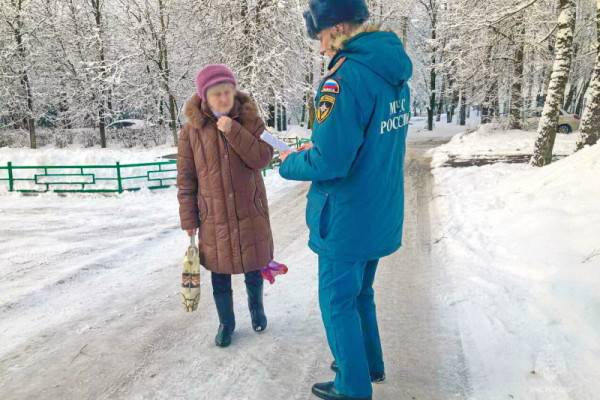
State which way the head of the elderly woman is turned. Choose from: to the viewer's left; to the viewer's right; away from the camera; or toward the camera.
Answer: toward the camera

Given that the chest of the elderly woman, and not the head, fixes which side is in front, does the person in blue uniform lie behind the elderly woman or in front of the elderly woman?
in front

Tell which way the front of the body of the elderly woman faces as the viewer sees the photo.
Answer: toward the camera

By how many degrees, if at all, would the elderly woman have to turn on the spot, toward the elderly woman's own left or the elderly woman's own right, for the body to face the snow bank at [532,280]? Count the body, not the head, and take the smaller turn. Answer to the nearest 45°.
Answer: approximately 90° to the elderly woman's own left

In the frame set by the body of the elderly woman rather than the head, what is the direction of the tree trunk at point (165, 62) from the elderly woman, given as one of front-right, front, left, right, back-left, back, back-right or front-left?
back

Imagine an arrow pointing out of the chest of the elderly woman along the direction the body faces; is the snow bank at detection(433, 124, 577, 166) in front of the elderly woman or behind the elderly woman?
behind

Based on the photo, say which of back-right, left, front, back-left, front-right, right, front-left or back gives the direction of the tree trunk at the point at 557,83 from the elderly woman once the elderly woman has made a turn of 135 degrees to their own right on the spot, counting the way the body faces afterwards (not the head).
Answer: right

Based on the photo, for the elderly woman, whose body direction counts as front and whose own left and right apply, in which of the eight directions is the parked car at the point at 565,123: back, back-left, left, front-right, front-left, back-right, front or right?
back-left

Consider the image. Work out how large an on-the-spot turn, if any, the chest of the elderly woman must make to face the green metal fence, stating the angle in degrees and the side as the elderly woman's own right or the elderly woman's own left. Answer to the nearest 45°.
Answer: approximately 180°

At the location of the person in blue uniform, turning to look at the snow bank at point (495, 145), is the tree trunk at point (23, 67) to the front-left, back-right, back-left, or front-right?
front-left

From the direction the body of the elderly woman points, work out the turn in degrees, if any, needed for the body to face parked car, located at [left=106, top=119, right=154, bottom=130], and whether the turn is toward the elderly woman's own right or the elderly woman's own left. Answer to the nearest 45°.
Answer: approximately 180°
